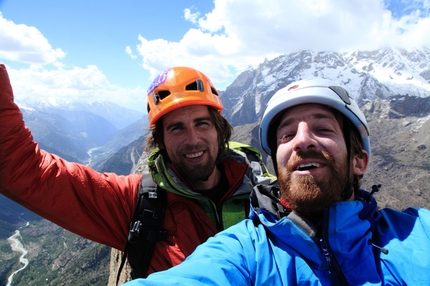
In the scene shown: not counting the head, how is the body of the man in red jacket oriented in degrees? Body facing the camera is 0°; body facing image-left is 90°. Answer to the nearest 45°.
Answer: approximately 0°

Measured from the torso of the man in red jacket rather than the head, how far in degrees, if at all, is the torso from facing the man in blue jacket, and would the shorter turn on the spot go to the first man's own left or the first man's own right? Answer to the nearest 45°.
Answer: approximately 45° to the first man's own left
